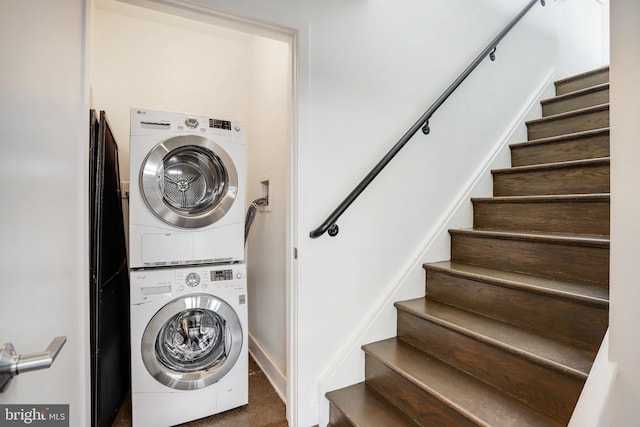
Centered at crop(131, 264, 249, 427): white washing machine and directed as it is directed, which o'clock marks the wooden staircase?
The wooden staircase is roughly at 10 o'clock from the white washing machine.

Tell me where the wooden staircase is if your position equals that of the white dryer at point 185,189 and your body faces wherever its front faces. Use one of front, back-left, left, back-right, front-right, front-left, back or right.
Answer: front-left

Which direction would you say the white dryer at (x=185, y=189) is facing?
toward the camera

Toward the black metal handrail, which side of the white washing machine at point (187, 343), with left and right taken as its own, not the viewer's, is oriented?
left

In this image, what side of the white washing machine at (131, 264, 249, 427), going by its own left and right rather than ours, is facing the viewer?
front

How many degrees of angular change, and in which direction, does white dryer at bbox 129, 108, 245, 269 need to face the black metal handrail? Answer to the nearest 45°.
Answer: approximately 45° to its left
